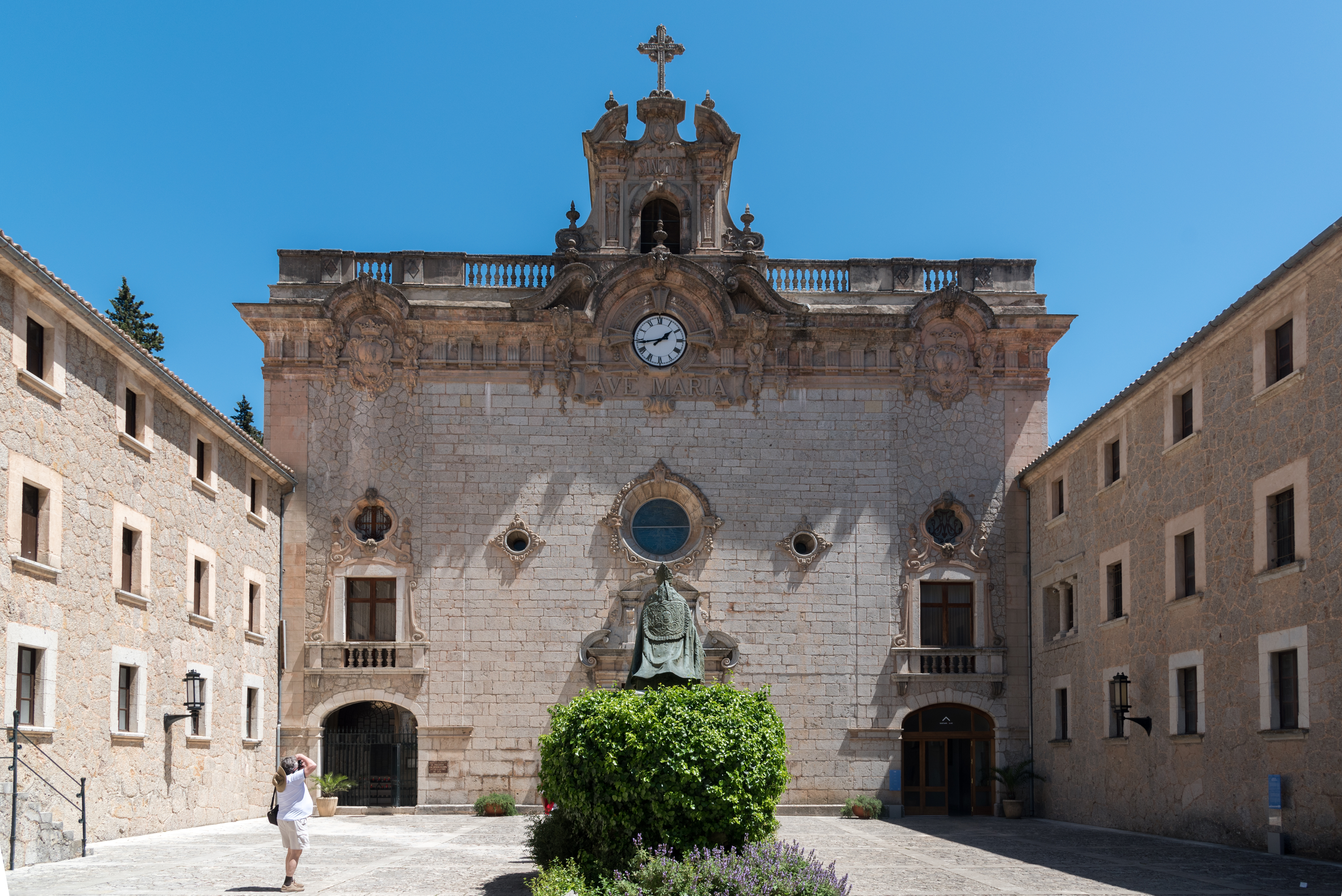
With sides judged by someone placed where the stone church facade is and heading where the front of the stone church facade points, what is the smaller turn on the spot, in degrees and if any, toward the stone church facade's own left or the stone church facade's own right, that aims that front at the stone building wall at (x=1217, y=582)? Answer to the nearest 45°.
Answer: approximately 45° to the stone church facade's own left

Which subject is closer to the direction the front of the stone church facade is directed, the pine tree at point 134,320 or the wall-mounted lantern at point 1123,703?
the wall-mounted lantern

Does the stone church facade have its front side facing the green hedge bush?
yes

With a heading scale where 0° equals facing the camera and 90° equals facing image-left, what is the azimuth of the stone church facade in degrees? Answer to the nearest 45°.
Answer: approximately 0°

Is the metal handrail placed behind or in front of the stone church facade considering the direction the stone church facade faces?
in front

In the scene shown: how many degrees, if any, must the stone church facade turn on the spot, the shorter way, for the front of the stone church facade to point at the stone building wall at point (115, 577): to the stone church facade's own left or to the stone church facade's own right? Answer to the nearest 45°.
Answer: approximately 45° to the stone church facade's own right

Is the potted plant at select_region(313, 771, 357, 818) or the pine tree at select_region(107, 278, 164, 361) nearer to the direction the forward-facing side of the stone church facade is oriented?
the potted plant
